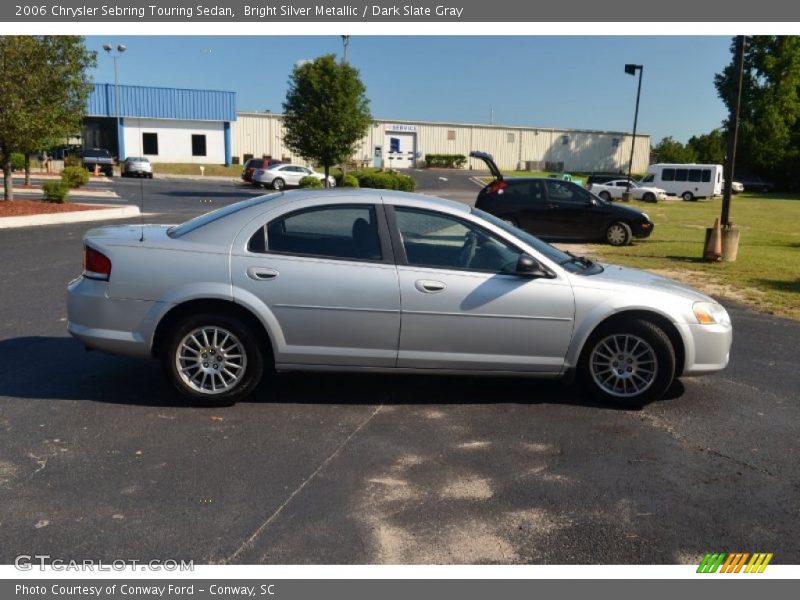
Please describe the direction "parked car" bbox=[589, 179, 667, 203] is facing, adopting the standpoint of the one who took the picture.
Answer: facing to the right of the viewer

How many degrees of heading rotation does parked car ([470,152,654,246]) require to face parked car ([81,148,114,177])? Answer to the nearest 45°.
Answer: approximately 135° to its left

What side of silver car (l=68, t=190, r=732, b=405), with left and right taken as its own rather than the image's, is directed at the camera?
right

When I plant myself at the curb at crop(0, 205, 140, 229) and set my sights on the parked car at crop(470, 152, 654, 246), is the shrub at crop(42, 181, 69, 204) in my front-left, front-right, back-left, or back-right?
back-left

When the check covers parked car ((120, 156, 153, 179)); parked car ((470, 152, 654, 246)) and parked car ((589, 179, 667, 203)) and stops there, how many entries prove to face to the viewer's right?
2

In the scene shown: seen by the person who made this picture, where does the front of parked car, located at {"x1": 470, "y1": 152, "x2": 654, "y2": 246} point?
facing to the right of the viewer
